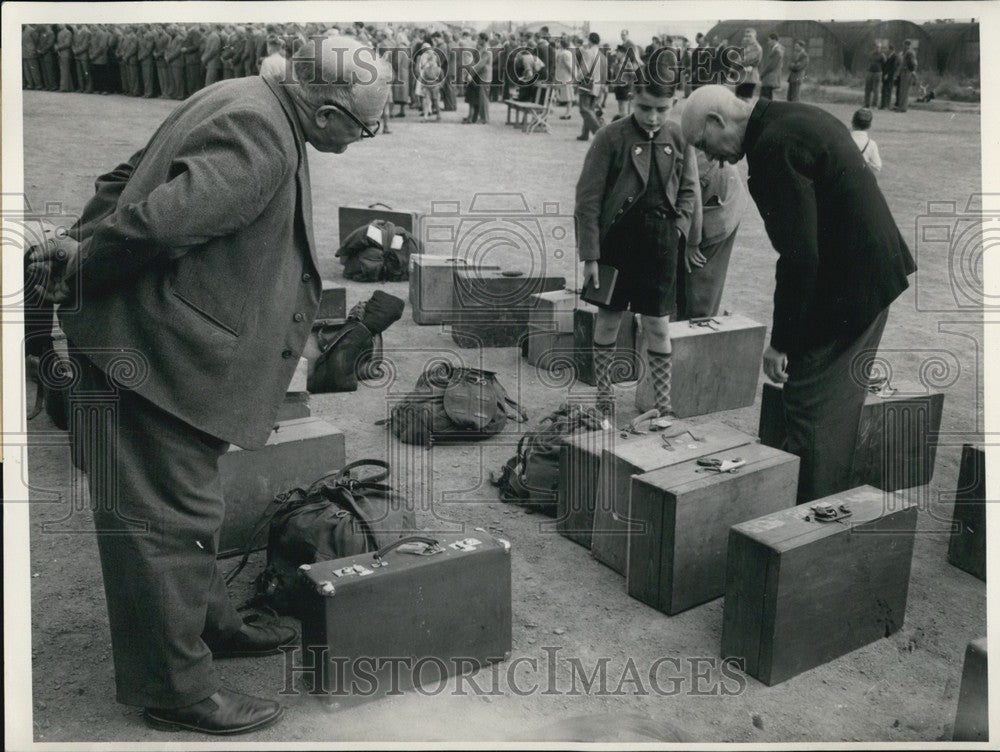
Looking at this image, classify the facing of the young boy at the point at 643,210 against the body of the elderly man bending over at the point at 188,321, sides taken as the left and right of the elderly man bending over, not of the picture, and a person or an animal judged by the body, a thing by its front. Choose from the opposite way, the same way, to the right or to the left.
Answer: to the right

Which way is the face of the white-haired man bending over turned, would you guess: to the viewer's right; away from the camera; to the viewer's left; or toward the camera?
to the viewer's left

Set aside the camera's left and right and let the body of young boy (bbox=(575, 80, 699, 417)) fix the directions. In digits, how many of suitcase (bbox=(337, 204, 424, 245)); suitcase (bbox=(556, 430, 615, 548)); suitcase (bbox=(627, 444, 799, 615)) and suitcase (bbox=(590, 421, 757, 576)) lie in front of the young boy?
3

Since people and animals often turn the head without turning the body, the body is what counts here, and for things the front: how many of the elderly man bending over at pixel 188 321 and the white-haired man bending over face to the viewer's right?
1

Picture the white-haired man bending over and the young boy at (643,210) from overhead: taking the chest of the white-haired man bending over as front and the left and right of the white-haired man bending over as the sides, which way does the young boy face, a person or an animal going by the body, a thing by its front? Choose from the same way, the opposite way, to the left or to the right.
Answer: to the left

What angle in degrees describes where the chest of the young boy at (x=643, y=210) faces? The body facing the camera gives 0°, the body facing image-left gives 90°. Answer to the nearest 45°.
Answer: approximately 0°

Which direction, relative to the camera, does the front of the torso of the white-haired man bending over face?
to the viewer's left

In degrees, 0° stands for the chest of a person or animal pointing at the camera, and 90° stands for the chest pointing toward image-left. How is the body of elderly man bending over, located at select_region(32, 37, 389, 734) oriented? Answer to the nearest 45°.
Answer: approximately 270°
